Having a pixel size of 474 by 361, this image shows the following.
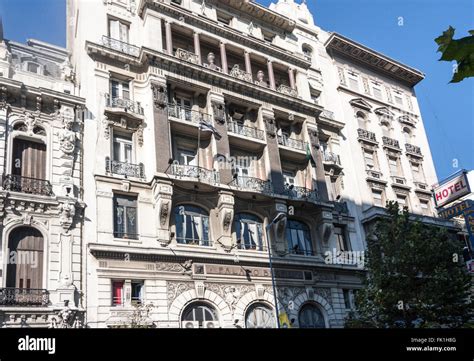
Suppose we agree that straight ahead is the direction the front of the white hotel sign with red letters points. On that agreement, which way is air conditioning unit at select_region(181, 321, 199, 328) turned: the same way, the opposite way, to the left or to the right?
to the left

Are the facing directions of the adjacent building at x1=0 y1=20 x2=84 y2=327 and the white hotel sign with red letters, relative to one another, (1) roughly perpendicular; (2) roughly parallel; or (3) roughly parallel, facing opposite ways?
roughly perpendicular

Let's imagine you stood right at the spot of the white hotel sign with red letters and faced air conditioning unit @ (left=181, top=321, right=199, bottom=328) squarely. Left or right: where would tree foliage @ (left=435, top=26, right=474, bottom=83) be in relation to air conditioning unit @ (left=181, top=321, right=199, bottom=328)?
left

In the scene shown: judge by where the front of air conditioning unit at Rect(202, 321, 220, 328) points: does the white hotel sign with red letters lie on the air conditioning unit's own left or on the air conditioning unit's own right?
on the air conditioning unit's own left

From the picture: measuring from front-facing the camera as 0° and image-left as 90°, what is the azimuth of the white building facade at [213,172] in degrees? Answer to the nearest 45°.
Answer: approximately 315°

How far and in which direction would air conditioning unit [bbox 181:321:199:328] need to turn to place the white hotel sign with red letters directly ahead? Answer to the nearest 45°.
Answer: approximately 135° to its left

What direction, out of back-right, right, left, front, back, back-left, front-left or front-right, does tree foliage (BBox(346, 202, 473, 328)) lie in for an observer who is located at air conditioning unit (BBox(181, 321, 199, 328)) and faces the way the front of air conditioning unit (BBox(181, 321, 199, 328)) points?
left

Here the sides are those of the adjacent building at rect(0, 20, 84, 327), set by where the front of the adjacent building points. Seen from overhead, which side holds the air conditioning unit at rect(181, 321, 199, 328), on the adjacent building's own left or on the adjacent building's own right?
on the adjacent building's own left

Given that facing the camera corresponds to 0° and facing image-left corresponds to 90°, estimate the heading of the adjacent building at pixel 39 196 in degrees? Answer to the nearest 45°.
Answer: approximately 0°

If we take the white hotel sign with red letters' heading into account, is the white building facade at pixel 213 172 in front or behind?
in front
